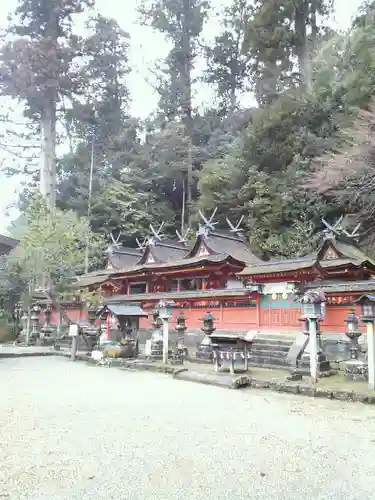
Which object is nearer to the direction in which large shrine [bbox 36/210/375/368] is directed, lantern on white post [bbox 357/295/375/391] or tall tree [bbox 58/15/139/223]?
the lantern on white post

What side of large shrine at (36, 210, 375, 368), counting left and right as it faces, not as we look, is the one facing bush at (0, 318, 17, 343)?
right

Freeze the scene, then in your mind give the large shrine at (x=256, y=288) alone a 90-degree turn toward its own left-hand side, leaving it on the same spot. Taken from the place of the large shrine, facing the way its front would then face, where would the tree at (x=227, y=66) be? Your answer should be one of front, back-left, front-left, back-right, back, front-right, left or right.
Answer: back-left

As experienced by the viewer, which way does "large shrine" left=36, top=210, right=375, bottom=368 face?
facing the viewer and to the left of the viewer

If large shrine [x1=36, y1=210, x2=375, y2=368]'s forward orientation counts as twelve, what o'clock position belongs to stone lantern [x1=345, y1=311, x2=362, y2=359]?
The stone lantern is roughly at 10 o'clock from the large shrine.

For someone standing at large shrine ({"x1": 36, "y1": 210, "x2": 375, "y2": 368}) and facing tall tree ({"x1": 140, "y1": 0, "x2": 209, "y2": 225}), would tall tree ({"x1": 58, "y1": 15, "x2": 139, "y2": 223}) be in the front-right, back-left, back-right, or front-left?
front-left

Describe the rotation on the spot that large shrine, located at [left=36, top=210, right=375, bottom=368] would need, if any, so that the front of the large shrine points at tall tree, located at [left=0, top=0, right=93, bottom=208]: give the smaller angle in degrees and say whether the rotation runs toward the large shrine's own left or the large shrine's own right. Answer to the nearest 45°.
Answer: approximately 90° to the large shrine's own right

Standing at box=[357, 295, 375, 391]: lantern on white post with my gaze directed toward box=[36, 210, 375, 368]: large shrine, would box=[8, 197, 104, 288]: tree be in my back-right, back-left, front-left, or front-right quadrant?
front-left
